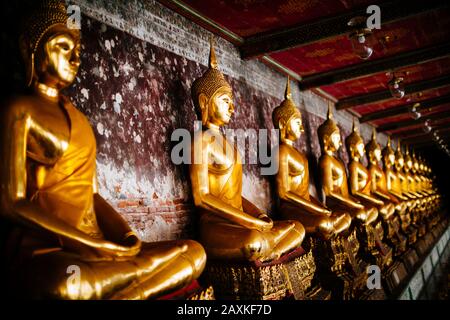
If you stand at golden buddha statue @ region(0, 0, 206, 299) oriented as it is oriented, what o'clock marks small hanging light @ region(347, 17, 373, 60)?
The small hanging light is roughly at 10 o'clock from the golden buddha statue.

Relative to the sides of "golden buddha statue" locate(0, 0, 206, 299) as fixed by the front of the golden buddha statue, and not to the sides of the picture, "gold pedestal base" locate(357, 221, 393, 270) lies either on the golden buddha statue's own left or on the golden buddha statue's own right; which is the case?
on the golden buddha statue's own left

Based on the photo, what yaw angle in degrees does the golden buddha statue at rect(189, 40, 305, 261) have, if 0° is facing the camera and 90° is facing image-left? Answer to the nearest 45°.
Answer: approximately 315°

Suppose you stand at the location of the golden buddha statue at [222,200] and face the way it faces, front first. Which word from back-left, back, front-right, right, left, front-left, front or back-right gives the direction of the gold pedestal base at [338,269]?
left

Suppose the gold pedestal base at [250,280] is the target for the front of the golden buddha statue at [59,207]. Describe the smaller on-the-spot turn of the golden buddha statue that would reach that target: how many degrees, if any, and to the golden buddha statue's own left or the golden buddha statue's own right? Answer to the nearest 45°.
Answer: approximately 90° to the golden buddha statue's own left

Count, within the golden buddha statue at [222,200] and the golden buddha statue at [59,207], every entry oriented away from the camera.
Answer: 0

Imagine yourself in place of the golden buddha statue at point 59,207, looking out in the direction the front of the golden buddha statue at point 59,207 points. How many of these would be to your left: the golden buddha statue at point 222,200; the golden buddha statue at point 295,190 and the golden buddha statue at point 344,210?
3

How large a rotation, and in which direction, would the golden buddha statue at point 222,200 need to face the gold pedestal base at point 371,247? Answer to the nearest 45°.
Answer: approximately 90° to its left

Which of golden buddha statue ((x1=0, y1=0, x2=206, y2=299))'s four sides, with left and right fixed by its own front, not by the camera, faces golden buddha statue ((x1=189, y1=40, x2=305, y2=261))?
left
